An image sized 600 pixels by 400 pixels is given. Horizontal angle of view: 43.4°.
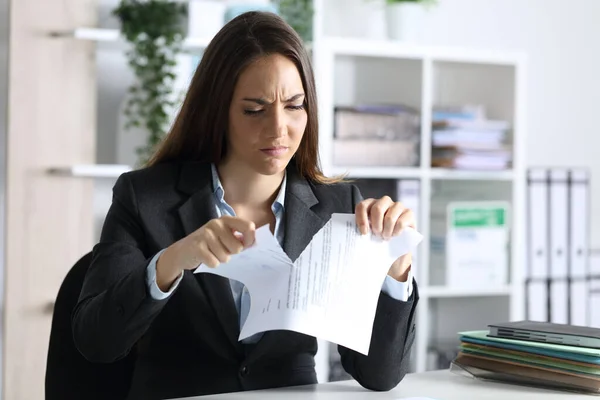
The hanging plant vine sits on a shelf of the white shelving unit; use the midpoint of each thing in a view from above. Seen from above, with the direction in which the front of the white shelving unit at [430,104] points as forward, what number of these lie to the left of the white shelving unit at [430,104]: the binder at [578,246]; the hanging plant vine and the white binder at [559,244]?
2

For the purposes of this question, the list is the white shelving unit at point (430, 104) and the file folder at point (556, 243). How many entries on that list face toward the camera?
2

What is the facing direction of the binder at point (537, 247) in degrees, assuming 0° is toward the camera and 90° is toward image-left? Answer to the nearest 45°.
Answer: approximately 0°
